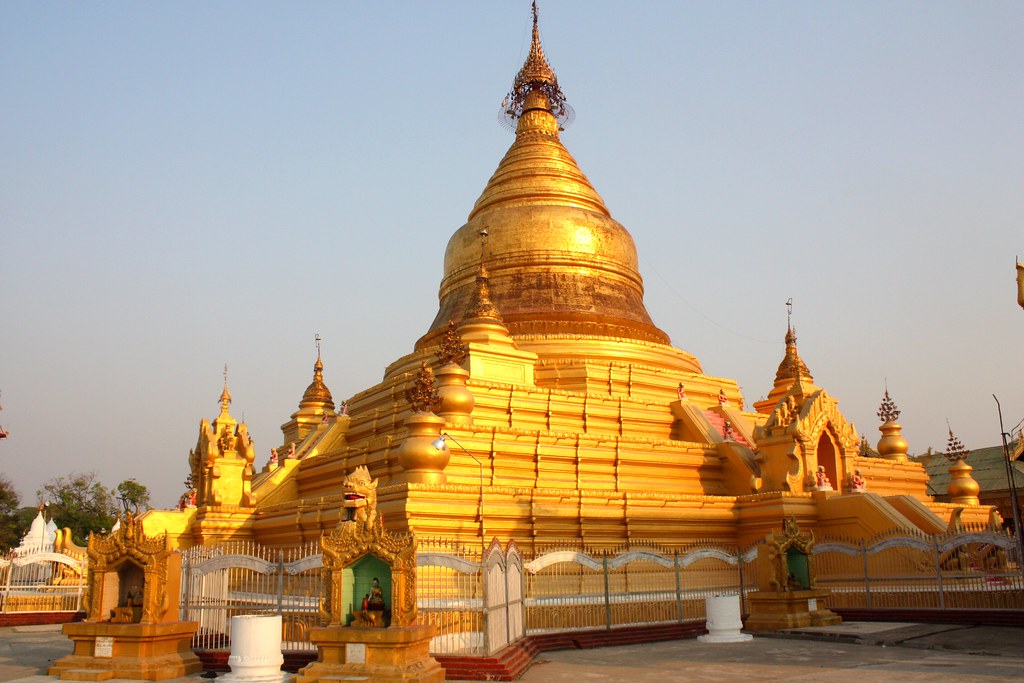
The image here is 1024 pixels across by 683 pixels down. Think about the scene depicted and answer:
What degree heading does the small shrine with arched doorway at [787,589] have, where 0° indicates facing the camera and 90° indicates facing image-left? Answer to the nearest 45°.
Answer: approximately 315°

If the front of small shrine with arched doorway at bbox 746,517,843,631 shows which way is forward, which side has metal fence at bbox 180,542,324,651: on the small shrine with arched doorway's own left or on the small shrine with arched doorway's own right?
on the small shrine with arched doorway's own right

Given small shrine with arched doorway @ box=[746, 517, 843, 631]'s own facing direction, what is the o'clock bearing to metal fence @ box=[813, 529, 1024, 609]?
The metal fence is roughly at 9 o'clock from the small shrine with arched doorway.

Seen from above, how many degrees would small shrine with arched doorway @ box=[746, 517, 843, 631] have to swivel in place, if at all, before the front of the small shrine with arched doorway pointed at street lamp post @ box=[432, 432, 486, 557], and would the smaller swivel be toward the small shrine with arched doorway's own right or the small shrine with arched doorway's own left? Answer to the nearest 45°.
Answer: approximately 135° to the small shrine with arched doorway's own right

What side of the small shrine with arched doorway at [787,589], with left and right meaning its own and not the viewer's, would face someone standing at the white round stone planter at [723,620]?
right

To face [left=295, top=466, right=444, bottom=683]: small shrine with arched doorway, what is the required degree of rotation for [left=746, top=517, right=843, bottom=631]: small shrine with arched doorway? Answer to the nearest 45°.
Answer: approximately 90° to its right

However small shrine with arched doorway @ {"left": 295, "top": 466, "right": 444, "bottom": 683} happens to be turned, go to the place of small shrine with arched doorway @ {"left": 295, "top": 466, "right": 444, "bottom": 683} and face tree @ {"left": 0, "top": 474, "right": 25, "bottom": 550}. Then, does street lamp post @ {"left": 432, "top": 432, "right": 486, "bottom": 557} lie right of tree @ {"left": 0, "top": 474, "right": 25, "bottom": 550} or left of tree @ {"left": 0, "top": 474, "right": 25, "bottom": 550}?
right

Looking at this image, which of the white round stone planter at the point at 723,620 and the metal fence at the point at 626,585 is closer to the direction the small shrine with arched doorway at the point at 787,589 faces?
the white round stone planter

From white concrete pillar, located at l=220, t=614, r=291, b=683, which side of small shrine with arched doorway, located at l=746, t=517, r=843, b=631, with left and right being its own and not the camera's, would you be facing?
right

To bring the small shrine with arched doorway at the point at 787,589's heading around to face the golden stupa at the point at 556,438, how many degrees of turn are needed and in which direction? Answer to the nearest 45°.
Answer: approximately 180°
